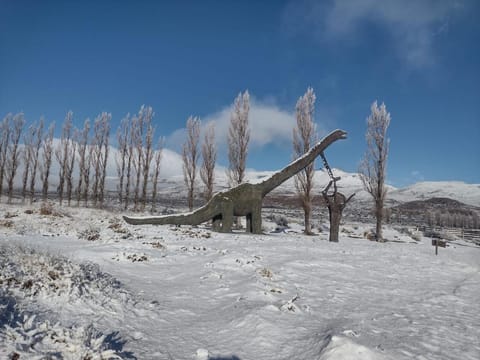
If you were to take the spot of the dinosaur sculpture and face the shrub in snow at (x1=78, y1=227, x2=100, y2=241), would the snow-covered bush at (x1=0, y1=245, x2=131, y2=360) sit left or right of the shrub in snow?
left

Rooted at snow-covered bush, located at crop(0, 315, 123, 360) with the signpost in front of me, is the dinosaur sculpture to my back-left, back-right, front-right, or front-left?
front-left

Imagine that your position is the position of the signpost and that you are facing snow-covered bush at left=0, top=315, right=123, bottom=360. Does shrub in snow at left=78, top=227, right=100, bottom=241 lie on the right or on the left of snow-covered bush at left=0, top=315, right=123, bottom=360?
right

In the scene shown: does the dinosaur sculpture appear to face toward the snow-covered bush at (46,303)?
no

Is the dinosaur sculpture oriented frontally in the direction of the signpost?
yes

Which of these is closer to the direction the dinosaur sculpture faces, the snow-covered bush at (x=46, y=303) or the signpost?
the signpost

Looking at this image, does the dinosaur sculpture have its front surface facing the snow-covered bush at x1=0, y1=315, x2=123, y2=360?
no

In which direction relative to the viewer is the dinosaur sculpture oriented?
to the viewer's right

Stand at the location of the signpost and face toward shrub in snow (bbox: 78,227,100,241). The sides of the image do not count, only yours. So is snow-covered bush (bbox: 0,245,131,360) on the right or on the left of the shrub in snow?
left

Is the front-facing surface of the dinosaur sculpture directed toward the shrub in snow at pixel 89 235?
no
